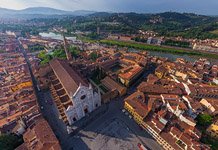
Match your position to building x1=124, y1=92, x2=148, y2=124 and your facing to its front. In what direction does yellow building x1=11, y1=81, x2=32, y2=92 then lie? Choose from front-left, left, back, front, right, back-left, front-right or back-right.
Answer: front-right

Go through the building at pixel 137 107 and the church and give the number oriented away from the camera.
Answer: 0

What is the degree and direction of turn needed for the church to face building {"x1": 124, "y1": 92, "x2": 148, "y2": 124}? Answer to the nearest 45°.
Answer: approximately 45° to its left

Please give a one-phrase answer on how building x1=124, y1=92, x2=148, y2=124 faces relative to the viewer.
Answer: facing the viewer and to the left of the viewer

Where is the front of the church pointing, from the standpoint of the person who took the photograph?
facing the viewer and to the right of the viewer

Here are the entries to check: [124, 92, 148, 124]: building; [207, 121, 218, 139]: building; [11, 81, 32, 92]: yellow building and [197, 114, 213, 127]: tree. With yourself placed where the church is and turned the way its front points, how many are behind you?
1

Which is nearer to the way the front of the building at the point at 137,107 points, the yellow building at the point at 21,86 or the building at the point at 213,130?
the yellow building

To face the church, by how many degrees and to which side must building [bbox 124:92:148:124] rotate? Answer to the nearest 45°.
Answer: approximately 45° to its right

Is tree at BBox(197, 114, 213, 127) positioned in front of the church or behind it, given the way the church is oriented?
in front

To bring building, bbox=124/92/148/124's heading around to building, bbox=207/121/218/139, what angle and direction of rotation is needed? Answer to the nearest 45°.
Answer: approximately 135° to its left
